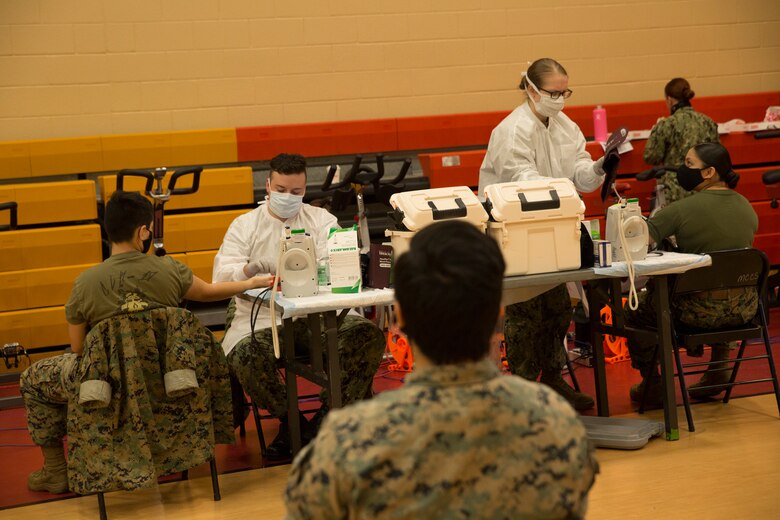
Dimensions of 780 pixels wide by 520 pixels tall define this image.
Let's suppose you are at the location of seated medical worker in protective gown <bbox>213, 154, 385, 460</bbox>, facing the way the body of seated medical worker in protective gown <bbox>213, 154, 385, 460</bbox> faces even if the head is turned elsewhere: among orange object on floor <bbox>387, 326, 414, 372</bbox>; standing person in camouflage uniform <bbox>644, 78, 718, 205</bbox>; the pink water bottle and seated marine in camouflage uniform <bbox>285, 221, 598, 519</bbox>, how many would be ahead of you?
1

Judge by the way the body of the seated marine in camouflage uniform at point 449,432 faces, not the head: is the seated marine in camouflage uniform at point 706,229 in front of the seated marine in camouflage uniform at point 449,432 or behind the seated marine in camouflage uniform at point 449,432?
in front

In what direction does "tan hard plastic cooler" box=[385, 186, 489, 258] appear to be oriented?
toward the camera

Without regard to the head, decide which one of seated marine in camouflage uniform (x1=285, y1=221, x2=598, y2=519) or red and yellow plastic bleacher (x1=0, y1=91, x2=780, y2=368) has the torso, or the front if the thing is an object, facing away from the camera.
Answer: the seated marine in camouflage uniform

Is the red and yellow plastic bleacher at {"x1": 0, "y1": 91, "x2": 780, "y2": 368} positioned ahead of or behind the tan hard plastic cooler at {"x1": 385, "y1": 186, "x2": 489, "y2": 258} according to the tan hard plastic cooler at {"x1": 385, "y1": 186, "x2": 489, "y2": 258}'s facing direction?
behind

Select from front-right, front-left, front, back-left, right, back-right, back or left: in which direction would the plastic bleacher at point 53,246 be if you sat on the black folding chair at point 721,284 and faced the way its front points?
front-left

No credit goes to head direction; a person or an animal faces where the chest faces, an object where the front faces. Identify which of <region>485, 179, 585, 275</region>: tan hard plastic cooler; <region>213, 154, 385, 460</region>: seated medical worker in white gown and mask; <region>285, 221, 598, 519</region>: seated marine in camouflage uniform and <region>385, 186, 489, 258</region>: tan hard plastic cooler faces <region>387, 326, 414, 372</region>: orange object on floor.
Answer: <region>285, 221, 598, 519</region>: seated marine in camouflage uniform

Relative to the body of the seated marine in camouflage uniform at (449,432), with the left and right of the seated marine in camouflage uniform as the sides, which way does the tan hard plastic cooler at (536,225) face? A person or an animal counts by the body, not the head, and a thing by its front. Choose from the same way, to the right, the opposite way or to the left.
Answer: the opposite way

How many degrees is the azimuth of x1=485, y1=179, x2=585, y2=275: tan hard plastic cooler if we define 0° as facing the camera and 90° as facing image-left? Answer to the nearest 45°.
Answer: approximately 0°

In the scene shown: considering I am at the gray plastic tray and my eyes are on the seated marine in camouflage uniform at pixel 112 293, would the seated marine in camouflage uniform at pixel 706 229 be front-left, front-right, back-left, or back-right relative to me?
back-right

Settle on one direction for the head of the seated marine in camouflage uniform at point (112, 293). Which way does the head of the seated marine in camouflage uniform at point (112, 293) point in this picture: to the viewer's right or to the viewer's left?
to the viewer's right

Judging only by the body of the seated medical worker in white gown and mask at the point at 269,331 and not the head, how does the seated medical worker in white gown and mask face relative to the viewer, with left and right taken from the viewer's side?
facing the viewer

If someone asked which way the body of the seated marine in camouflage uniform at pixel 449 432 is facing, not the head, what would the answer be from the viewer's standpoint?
away from the camera

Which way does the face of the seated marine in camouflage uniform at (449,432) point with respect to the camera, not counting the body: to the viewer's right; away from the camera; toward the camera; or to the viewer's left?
away from the camera

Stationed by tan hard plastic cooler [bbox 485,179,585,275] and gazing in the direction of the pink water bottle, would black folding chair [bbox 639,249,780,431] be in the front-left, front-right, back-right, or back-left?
front-right
